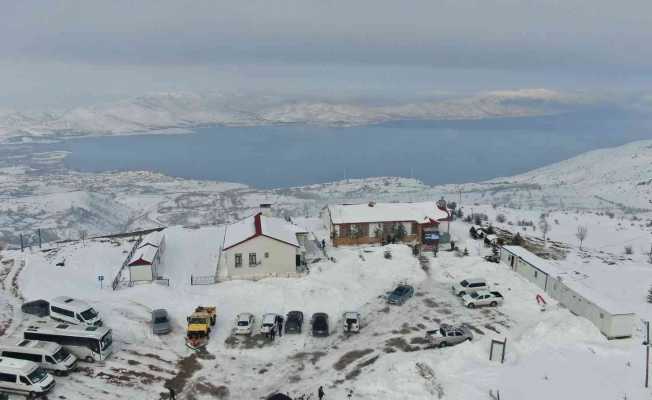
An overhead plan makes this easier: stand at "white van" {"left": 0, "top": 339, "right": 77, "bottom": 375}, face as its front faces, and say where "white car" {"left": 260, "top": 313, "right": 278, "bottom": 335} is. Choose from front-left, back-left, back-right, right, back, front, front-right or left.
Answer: front-left

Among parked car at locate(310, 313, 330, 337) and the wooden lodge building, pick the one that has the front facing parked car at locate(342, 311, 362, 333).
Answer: the wooden lodge building

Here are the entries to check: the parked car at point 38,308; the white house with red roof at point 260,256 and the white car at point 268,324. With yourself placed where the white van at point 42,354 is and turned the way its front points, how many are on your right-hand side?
0

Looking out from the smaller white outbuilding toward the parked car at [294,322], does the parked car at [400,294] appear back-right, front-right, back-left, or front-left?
front-left

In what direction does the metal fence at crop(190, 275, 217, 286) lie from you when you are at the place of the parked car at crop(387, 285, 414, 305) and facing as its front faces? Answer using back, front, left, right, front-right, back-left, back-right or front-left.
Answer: front-right

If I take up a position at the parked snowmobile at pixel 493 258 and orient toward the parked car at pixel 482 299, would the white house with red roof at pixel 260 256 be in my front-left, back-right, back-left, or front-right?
front-right

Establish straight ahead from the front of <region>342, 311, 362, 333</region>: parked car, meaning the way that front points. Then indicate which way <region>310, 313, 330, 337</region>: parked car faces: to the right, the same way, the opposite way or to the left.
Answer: the same way

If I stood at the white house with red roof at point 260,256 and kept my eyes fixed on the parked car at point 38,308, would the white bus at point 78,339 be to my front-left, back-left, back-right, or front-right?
front-left

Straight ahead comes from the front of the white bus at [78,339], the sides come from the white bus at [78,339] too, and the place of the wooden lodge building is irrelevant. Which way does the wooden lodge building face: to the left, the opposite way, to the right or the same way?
to the right

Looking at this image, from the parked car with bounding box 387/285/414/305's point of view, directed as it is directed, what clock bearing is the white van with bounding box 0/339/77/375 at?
The white van is roughly at 12 o'clock from the parked car.

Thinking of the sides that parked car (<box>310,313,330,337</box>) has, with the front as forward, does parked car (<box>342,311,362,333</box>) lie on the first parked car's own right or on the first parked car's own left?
on the first parked car's own left

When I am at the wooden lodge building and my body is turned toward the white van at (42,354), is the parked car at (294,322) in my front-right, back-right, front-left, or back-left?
front-left

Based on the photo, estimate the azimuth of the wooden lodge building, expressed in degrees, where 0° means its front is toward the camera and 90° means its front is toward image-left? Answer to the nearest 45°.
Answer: approximately 0°

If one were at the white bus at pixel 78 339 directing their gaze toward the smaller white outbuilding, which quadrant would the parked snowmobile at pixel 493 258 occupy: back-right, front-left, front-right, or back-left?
front-right

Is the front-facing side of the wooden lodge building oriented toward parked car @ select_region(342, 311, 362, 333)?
yes

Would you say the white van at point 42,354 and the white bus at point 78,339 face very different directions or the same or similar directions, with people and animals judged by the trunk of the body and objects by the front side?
same or similar directions
